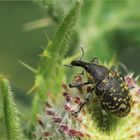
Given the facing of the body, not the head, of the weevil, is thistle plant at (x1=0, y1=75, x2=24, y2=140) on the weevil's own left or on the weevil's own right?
on the weevil's own left

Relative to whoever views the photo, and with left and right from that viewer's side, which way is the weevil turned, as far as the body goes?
facing away from the viewer and to the left of the viewer
